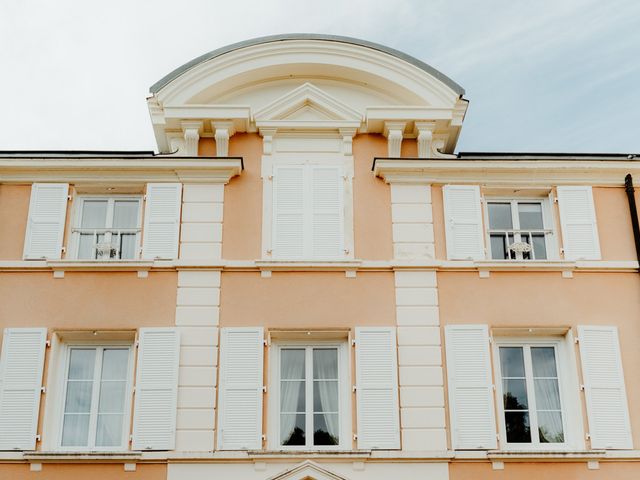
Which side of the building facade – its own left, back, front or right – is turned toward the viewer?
front
